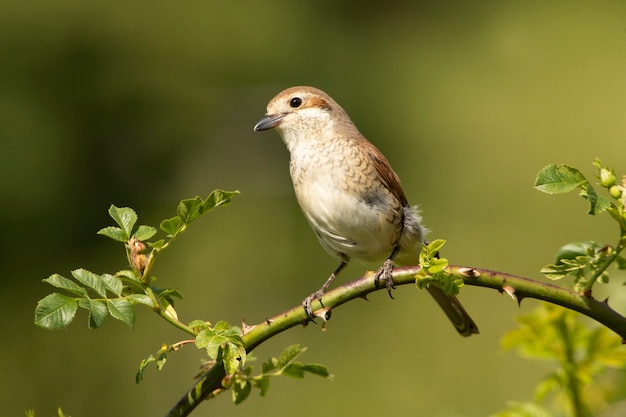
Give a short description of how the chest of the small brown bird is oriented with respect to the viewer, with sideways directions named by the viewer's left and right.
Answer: facing the viewer and to the left of the viewer
